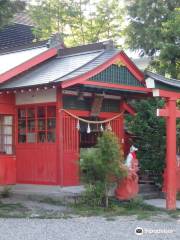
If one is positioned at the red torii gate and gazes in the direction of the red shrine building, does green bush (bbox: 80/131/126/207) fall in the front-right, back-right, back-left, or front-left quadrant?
front-left

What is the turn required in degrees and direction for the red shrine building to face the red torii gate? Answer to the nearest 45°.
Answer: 0° — it already faces it

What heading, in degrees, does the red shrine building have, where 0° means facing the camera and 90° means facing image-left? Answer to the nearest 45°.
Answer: approximately 315°

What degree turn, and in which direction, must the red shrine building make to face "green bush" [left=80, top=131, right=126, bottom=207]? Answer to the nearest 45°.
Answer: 0° — it already faces it

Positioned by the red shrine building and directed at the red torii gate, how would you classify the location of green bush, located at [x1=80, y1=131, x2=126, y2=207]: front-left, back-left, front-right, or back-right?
front-right
